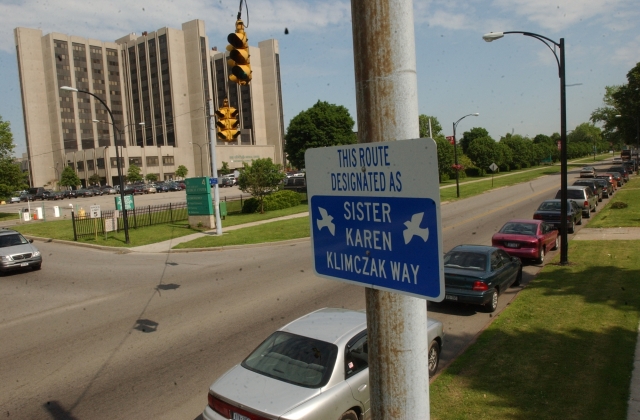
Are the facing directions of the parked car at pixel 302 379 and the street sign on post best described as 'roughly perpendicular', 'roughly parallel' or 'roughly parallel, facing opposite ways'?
roughly parallel, facing opposite ways

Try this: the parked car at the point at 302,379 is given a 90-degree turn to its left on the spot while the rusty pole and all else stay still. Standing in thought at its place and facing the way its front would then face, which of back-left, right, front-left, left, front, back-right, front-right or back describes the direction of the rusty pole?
back-left

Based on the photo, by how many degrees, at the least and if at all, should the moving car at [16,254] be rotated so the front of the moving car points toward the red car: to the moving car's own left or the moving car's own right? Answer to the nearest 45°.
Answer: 0° — it already faces it

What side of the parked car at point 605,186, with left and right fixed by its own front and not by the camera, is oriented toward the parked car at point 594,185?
back

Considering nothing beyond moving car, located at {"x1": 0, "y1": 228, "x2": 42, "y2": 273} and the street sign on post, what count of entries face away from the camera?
0

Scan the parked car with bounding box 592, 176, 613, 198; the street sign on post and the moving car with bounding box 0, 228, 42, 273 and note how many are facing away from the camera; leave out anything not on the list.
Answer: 1

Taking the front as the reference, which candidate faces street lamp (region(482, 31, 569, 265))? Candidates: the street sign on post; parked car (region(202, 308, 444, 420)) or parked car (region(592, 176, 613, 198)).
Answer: parked car (region(202, 308, 444, 420))

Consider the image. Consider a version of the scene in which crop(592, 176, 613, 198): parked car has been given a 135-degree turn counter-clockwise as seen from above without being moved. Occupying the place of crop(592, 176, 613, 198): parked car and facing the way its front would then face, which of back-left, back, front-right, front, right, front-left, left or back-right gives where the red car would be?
front-left

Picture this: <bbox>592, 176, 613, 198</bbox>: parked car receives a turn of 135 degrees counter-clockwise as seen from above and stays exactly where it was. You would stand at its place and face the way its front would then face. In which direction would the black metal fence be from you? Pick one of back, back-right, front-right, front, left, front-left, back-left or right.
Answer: front

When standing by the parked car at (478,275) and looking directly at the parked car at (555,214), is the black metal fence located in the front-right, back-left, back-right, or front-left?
front-left

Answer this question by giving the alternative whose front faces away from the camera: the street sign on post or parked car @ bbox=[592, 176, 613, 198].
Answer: the parked car

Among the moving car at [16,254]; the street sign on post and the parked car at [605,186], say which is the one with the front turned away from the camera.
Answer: the parked car at [605,186]

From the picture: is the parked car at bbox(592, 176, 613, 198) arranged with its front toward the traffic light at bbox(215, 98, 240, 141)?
no

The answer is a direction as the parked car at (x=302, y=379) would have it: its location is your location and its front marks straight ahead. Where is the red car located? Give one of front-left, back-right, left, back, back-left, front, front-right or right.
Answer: front

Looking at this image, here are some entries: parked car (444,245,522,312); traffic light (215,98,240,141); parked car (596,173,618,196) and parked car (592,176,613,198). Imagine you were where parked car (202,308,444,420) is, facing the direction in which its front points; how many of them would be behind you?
0

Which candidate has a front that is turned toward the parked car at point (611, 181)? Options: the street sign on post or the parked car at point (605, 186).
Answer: the parked car at point (605, 186)

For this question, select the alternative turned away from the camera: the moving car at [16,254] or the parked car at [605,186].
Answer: the parked car at [605,186]

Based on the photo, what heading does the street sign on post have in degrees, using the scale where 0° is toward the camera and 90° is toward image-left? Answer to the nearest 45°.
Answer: approximately 45°

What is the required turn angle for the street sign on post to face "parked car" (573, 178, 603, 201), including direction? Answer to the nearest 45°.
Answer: approximately 180°

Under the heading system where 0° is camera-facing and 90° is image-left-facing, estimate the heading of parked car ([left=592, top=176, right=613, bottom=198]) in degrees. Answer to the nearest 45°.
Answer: approximately 180°

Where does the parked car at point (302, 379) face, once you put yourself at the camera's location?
facing away from the viewer and to the right of the viewer
